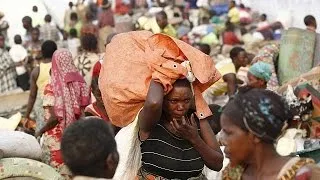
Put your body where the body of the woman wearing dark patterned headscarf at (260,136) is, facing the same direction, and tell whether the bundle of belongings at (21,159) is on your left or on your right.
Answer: on your right

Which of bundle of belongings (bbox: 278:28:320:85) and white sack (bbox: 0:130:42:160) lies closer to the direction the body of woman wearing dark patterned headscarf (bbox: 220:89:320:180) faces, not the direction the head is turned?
the white sack

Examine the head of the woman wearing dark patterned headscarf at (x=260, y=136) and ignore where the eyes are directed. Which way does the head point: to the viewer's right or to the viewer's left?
to the viewer's left

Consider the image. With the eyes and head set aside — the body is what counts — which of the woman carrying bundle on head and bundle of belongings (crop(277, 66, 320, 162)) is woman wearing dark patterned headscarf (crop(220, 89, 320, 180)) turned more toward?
the woman carrying bundle on head

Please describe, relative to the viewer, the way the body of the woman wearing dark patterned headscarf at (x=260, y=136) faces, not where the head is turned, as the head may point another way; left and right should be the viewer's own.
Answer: facing the viewer and to the left of the viewer

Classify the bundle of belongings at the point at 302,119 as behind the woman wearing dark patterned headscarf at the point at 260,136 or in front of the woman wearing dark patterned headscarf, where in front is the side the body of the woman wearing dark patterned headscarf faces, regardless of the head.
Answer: behind

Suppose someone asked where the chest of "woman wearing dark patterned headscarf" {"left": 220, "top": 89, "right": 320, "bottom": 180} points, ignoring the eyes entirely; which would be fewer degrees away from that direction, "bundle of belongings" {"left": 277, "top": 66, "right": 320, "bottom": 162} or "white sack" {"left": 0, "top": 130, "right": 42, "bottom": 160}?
the white sack

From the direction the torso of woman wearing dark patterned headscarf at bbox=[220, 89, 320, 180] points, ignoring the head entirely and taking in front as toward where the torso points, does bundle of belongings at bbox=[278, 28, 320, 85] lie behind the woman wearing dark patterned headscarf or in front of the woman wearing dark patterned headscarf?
behind

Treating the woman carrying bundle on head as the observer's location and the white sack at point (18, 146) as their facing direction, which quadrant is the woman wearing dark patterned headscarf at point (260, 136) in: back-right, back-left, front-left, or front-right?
back-left

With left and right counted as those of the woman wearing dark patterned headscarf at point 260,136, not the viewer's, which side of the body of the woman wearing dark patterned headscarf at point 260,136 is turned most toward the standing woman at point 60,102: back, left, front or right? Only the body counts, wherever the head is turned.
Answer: right
